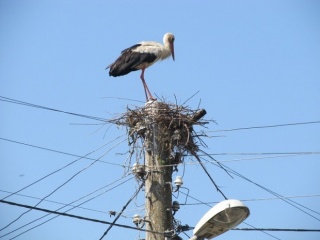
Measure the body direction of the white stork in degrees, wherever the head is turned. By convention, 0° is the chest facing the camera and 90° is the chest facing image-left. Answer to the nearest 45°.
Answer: approximately 270°
